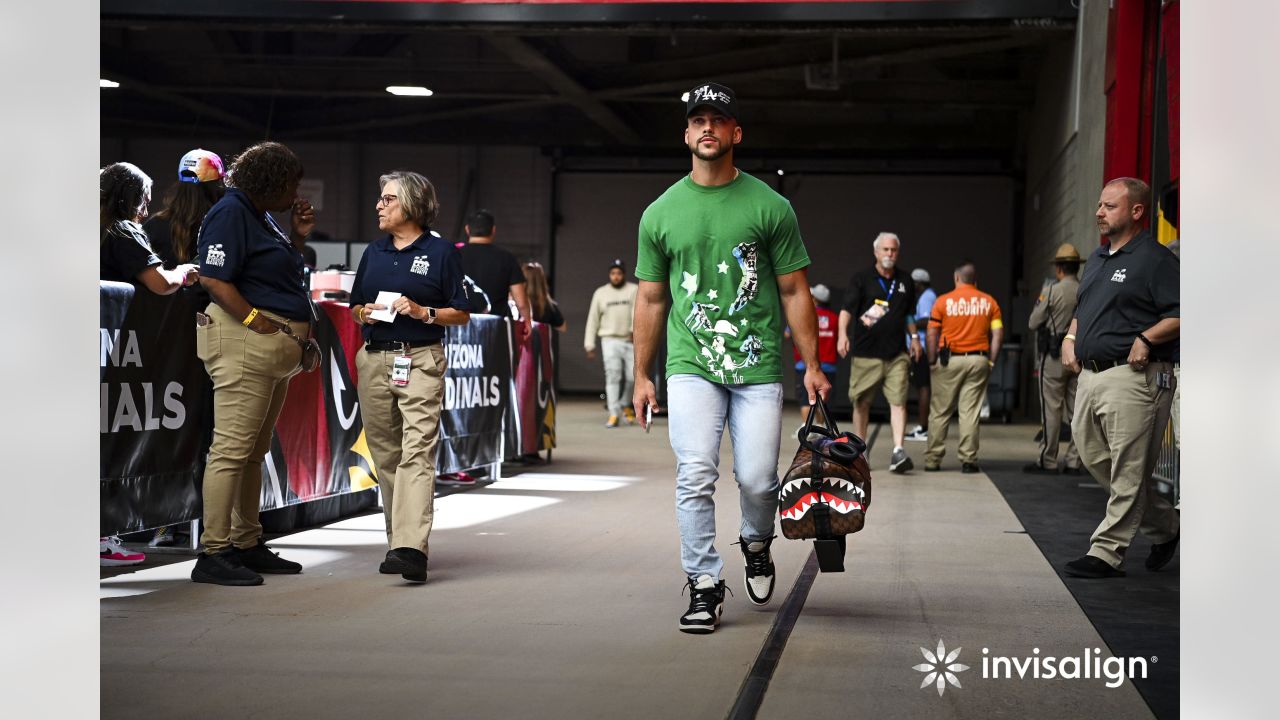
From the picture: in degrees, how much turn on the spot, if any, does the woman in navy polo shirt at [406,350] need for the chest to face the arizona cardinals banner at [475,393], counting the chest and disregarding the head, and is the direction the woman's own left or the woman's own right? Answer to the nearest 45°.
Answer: approximately 135° to the woman's own right

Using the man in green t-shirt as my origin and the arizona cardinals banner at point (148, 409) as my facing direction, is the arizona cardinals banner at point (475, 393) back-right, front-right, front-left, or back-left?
front-right

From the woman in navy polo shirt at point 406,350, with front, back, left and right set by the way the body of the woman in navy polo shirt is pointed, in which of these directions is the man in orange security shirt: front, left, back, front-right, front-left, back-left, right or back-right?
back

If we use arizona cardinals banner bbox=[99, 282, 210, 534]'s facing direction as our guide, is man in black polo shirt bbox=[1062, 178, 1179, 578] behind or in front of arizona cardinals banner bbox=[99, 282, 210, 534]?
in front

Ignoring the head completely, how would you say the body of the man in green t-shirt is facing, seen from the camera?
toward the camera

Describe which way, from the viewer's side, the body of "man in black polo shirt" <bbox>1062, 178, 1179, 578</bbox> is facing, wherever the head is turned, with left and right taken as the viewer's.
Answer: facing the viewer and to the left of the viewer

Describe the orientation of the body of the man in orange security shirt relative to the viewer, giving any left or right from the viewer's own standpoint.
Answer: facing away from the viewer

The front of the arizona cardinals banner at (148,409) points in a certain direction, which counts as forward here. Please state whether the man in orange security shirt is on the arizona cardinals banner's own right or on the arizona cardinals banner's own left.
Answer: on the arizona cardinals banner's own left

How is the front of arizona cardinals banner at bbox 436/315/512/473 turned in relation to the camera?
facing the viewer and to the right of the viewer

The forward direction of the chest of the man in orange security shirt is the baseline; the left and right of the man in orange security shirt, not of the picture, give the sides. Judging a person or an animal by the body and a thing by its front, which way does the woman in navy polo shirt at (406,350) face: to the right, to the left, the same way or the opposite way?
the opposite way

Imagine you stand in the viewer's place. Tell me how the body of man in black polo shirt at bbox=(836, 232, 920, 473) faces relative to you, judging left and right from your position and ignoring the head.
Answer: facing the viewer

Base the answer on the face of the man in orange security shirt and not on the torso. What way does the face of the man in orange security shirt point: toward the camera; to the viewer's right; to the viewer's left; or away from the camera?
away from the camera

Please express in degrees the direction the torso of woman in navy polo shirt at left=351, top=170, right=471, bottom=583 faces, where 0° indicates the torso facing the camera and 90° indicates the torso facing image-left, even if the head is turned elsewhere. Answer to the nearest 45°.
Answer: approximately 45°

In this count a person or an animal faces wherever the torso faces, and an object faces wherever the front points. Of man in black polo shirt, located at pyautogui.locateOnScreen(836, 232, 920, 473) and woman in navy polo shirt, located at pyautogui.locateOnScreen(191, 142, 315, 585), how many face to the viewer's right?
1

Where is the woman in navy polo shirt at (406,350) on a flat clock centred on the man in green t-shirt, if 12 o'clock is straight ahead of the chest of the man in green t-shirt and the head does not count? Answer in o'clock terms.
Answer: The woman in navy polo shirt is roughly at 4 o'clock from the man in green t-shirt.

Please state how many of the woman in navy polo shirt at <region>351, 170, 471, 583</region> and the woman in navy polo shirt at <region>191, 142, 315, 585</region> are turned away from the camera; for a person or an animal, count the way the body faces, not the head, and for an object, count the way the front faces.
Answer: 0

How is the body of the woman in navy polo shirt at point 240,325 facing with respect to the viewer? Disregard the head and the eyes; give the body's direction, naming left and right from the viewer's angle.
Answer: facing to the right of the viewer

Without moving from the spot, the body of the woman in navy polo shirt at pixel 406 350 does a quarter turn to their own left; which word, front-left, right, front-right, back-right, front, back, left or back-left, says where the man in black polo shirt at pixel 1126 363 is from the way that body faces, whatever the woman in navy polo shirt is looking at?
front-left
